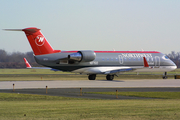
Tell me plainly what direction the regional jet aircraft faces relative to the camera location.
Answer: facing away from the viewer and to the right of the viewer
